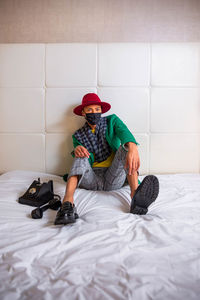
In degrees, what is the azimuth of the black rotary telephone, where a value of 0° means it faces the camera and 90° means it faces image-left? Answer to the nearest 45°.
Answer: approximately 45°

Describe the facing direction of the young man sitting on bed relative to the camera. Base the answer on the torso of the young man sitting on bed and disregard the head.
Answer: toward the camera

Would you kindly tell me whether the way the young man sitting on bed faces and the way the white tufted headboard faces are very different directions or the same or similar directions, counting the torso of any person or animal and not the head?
same or similar directions

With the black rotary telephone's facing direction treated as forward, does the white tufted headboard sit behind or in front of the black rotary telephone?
behind

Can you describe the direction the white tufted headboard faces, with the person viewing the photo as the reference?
facing the viewer

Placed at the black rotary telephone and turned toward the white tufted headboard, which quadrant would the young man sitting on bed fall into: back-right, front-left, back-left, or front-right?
front-right

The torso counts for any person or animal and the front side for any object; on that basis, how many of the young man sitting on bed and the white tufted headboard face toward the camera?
2
